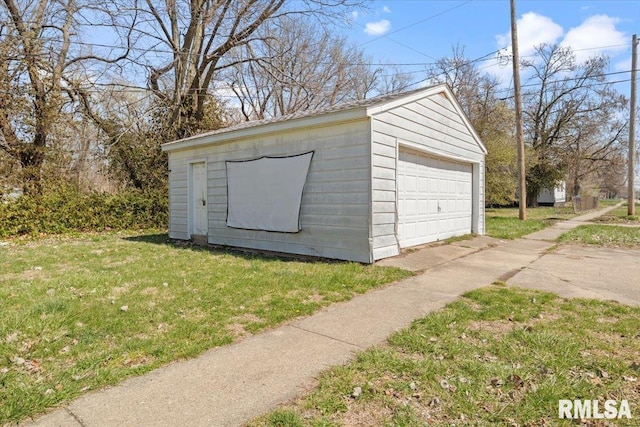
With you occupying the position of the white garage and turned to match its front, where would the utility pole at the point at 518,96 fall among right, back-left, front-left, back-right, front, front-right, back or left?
left

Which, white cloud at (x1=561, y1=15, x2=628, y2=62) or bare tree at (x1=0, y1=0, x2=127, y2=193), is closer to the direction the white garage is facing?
the white cloud

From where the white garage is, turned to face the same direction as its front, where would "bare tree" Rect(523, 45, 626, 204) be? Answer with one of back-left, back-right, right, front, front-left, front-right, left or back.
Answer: left

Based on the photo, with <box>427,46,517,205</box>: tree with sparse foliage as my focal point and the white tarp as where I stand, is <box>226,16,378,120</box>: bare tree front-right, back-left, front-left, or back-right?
front-left

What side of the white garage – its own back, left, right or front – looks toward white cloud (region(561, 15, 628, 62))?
left

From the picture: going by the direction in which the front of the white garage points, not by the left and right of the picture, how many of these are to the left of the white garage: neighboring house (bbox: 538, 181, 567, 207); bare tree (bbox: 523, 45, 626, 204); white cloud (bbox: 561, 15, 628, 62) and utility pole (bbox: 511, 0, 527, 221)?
4

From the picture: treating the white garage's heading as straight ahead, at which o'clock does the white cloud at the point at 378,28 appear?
The white cloud is roughly at 8 o'clock from the white garage.

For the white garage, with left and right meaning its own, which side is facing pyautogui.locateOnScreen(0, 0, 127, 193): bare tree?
back

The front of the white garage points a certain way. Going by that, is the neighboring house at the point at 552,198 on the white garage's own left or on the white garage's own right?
on the white garage's own left

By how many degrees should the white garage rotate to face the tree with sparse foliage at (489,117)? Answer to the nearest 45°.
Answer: approximately 90° to its left

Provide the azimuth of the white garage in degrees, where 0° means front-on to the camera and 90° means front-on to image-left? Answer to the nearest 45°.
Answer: approximately 315°

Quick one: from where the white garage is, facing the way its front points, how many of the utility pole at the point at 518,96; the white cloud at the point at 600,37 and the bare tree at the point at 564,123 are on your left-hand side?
3

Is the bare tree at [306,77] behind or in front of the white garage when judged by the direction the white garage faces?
behind

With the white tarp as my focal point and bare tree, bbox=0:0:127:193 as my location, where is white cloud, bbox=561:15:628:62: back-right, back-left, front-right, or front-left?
front-left
